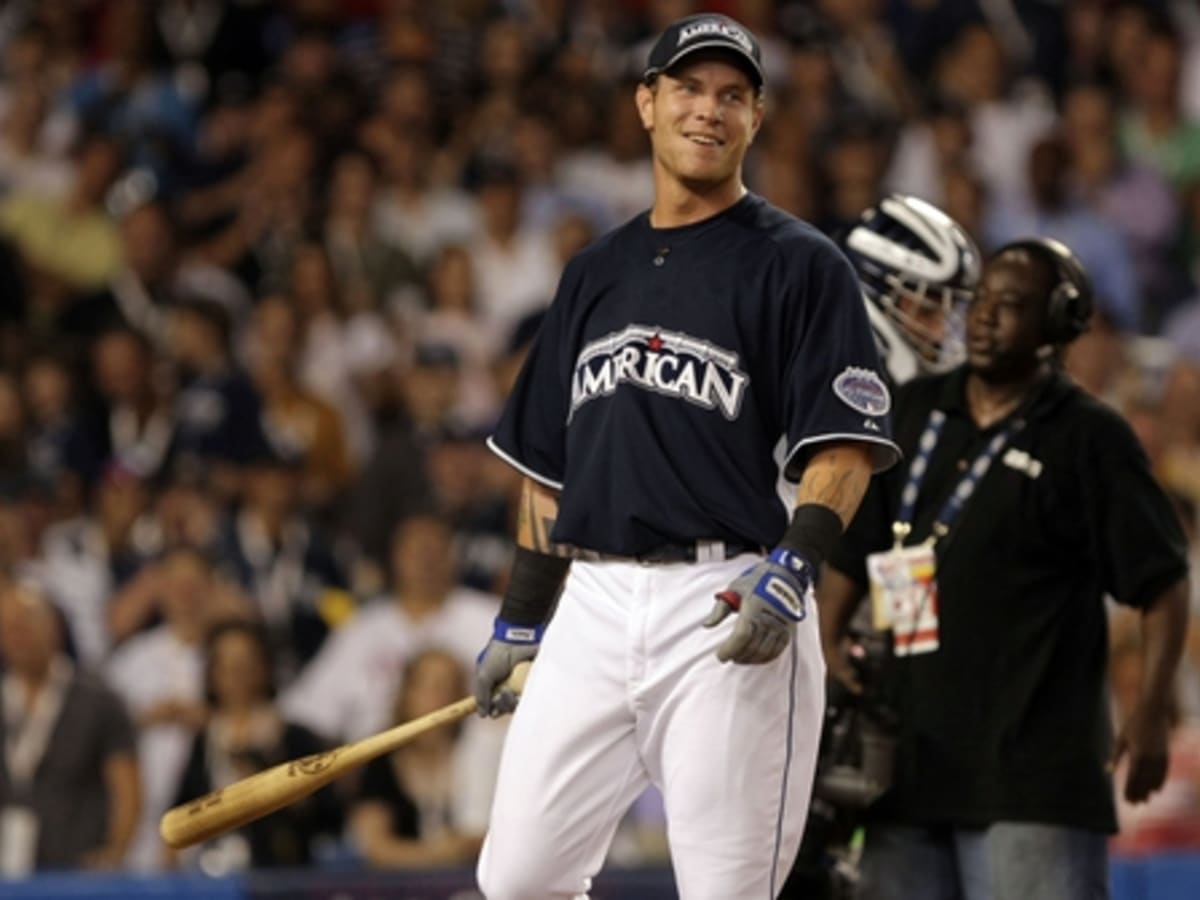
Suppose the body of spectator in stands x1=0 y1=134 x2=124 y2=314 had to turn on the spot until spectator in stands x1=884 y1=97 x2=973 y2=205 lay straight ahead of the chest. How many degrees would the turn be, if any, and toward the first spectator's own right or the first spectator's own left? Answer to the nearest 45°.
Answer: approximately 45° to the first spectator's own left

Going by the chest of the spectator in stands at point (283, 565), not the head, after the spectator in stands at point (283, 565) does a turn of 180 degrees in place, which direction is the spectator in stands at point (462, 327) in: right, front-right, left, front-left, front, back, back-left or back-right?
front-right

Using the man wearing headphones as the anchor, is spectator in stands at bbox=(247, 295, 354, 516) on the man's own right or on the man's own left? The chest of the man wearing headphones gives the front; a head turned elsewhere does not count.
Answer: on the man's own right

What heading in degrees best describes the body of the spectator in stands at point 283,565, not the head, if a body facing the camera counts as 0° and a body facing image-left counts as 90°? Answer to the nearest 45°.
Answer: approximately 0°

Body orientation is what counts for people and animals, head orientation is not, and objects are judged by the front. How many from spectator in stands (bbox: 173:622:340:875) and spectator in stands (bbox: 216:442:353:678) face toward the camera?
2

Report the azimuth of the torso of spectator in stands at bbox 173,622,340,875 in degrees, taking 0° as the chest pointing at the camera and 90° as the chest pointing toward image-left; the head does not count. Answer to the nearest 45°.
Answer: approximately 0°

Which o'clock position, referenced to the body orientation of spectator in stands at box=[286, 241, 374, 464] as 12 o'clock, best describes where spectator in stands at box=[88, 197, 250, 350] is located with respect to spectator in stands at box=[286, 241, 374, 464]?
spectator in stands at box=[88, 197, 250, 350] is roughly at 4 o'clock from spectator in stands at box=[286, 241, 374, 464].
